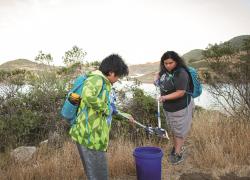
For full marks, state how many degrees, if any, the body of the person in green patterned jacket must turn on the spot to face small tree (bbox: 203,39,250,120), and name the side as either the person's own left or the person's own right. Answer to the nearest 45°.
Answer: approximately 45° to the person's own left

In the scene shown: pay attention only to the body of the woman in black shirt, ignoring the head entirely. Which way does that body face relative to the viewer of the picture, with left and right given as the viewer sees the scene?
facing the viewer and to the left of the viewer

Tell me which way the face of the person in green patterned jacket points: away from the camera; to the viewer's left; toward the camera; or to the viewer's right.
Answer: to the viewer's right

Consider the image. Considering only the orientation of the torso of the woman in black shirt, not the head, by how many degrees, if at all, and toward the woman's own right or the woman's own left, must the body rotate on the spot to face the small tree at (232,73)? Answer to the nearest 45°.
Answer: approximately 180°

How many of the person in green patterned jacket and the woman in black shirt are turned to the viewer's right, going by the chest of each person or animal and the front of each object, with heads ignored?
1

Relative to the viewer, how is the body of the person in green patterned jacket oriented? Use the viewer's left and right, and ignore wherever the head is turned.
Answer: facing to the right of the viewer

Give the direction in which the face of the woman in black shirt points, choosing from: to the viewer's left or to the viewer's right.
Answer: to the viewer's left

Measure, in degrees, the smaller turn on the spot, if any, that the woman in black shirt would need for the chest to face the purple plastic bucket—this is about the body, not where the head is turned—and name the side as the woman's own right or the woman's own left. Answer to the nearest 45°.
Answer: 0° — they already face it

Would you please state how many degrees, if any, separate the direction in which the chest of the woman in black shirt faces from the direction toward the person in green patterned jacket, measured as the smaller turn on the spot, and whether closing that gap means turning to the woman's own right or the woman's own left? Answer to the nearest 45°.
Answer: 0° — they already face them

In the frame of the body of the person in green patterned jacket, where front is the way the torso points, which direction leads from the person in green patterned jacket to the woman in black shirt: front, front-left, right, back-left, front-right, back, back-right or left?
front-left
